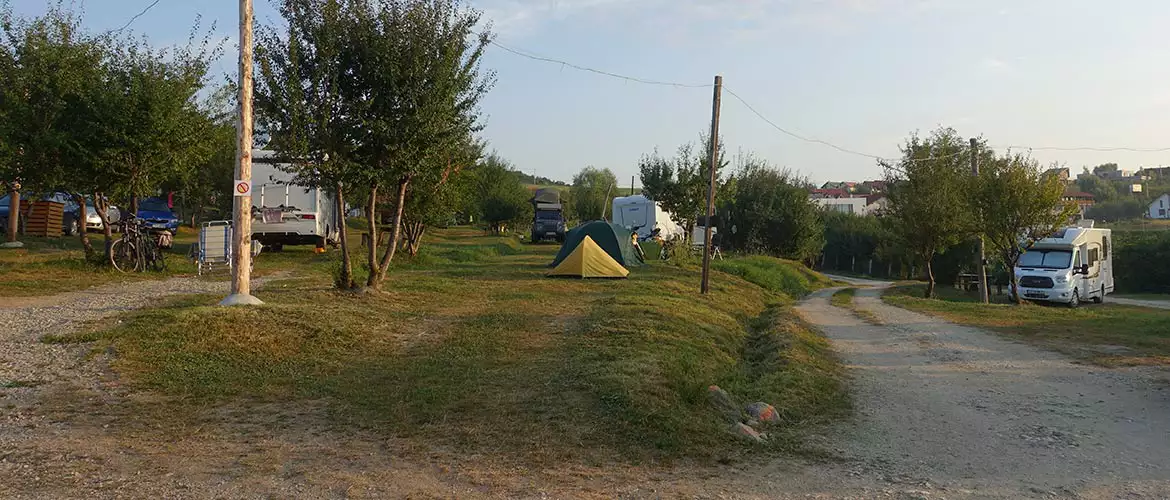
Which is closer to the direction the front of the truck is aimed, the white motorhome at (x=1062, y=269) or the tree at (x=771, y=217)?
the white motorhome

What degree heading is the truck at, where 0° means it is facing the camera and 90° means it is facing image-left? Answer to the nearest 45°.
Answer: approximately 0°

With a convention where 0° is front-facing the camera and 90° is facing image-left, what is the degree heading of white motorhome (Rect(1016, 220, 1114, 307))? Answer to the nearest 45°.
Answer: approximately 45°

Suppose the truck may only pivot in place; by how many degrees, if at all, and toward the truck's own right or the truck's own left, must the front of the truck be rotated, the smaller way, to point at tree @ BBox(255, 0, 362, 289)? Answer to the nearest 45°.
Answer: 0° — it already faces it

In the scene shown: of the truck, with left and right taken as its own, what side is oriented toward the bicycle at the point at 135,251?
front

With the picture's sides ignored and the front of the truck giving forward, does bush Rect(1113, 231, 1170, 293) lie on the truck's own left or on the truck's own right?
on the truck's own left

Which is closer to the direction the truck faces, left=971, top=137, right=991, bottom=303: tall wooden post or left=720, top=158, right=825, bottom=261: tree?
the tall wooden post

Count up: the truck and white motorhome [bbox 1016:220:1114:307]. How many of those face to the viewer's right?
0

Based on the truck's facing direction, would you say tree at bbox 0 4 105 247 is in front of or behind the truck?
in front

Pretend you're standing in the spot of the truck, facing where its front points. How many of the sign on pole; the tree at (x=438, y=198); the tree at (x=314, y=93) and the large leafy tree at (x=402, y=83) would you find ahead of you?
4

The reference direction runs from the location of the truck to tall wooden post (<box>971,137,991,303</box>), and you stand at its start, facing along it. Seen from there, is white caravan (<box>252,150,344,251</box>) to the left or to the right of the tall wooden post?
right

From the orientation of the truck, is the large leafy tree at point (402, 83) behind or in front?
in front
